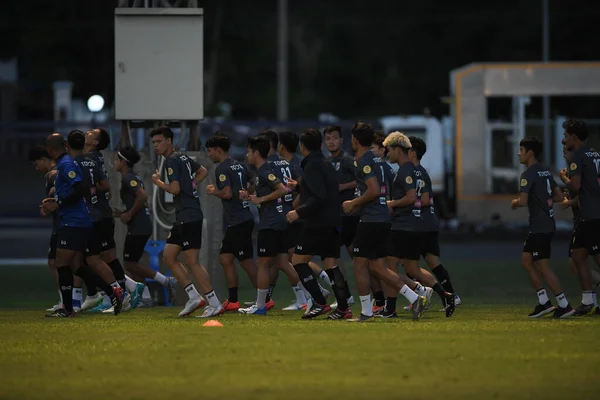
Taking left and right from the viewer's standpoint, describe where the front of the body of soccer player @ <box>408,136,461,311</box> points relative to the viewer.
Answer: facing to the left of the viewer

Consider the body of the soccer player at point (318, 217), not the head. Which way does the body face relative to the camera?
to the viewer's left

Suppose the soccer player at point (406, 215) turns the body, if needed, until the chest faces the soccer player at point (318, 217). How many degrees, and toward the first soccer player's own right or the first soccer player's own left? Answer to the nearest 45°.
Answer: approximately 45° to the first soccer player's own left

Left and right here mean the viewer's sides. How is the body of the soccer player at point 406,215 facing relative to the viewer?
facing to the left of the viewer

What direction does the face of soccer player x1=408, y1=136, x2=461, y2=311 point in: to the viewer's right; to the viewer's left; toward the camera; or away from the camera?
to the viewer's left

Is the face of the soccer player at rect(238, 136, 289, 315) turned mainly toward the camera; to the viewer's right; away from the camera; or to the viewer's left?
to the viewer's left

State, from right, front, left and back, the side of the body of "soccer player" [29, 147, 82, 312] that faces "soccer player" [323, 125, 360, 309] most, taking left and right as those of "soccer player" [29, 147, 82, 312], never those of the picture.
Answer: back
